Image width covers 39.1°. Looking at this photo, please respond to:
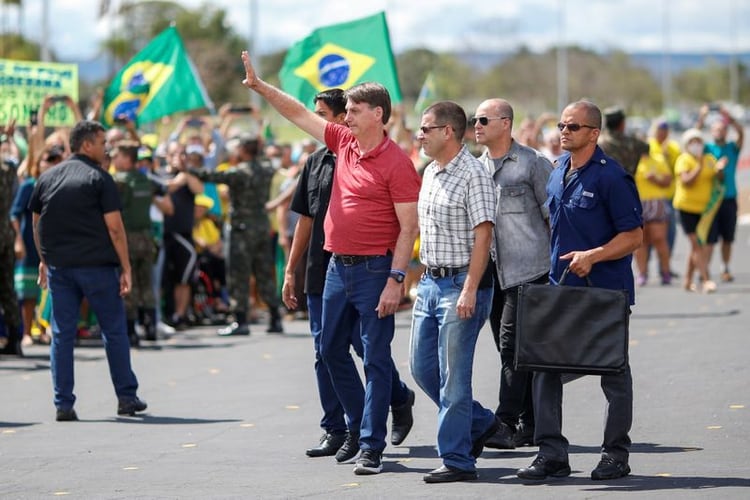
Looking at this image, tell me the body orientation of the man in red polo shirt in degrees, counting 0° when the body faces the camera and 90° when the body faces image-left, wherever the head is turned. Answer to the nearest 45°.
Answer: approximately 45°

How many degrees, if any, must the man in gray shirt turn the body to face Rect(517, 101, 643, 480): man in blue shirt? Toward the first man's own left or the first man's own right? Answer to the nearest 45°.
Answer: approximately 90° to the first man's own left

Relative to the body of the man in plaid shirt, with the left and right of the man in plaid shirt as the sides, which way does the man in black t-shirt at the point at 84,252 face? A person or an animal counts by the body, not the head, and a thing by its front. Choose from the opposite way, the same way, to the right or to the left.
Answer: the opposite way

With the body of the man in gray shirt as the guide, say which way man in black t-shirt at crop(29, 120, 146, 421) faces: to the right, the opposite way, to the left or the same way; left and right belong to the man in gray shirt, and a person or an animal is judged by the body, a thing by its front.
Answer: the opposite way

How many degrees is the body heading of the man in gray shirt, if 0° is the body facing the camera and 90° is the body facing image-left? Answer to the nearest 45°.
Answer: approximately 45°

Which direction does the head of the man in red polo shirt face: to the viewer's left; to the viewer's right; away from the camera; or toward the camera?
to the viewer's left

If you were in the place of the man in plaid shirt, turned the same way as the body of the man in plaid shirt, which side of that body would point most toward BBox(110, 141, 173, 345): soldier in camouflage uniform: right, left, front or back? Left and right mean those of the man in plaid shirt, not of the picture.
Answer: right
